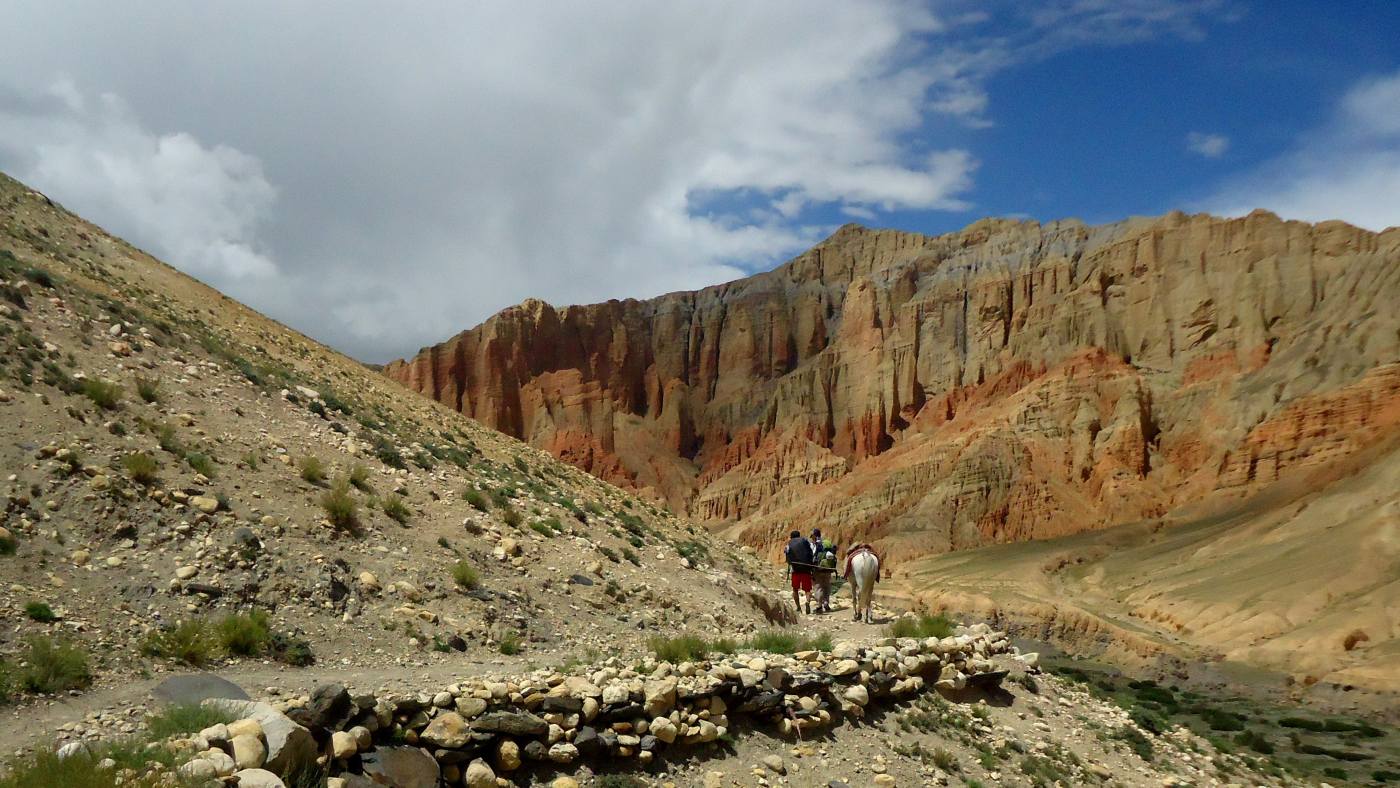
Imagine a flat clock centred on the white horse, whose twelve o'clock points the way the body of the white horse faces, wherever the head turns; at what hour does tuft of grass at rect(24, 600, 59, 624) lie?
The tuft of grass is roughly at 7 o'clock from the white horse.

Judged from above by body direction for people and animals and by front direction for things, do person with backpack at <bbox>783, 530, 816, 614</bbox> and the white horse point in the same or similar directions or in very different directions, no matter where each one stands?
same or similar directions

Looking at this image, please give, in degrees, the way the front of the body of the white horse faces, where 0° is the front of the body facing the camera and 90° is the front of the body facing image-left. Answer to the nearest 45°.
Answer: approximately 180°

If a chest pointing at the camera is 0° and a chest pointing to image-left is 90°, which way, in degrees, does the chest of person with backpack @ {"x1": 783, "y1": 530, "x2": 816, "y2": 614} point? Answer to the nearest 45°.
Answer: approximately 180°

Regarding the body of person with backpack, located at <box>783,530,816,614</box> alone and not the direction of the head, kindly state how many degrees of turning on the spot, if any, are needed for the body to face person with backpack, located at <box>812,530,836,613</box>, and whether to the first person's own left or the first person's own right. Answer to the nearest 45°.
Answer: approximately 45° to the first person's own right

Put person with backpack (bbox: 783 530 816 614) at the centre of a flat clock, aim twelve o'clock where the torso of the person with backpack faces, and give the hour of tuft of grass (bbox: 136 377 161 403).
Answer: The tuft of grass is roughly at 8 o'clock from the person with backpack.

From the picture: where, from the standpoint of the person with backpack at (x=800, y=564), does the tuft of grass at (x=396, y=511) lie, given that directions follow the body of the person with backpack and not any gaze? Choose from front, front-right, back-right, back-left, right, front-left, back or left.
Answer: back-left

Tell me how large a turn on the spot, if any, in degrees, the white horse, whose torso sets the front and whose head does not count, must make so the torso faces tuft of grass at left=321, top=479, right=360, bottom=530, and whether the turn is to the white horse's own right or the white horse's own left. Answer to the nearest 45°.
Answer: approximately 135° to the white horse's own left

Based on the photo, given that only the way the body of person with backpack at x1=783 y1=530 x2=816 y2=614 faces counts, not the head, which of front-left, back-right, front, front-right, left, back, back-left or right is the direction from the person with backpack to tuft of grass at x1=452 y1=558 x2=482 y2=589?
back-left

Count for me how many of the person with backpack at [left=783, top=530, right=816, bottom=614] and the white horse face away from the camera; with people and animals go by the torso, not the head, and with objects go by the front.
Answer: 2

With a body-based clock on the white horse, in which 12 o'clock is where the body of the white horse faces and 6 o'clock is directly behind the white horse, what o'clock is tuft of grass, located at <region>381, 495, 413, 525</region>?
The tuft of grass is roughly at 8 o'clock from the white horse.

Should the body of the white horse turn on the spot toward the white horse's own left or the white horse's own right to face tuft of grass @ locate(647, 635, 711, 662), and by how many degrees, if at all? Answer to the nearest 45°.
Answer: approximately 180°
